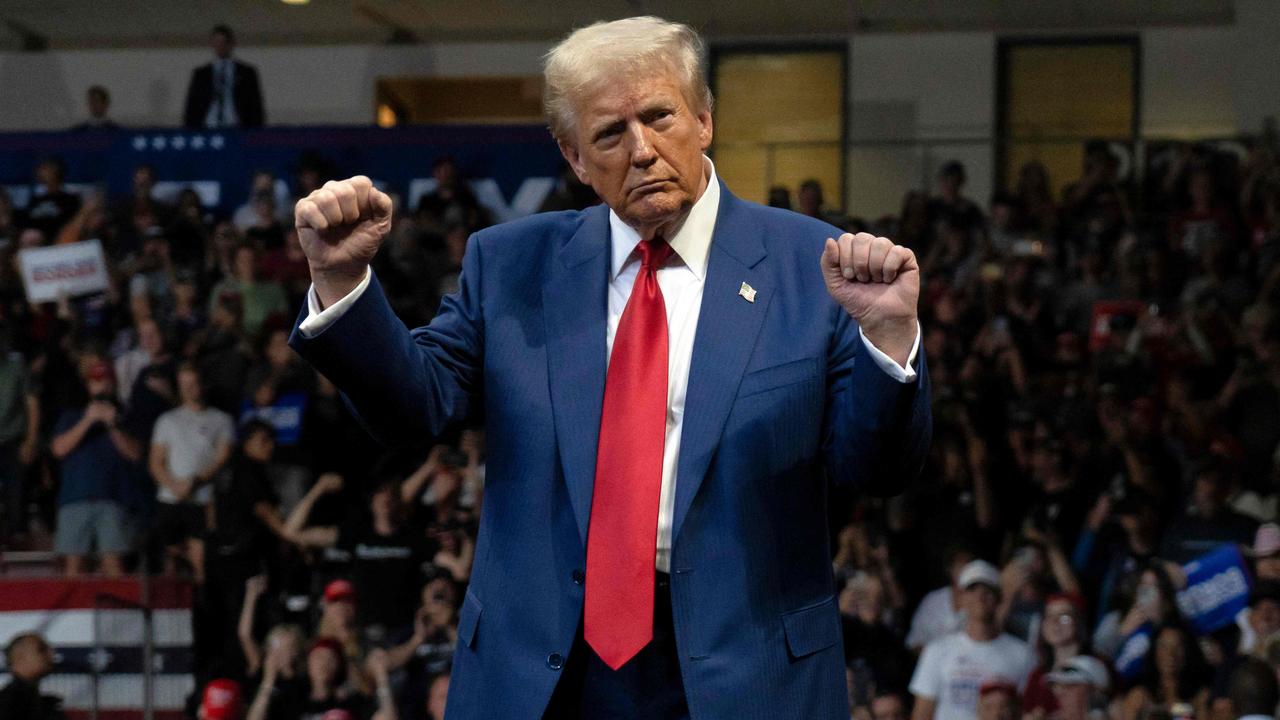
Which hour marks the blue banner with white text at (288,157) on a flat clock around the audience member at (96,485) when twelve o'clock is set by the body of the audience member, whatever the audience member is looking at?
The blue banner with white text is roughly at 7 o'clock from the audience member.

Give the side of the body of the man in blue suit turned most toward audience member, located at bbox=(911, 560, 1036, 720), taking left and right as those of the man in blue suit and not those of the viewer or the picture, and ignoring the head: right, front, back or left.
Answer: back

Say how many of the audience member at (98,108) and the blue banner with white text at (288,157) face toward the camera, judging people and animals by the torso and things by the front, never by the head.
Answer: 2

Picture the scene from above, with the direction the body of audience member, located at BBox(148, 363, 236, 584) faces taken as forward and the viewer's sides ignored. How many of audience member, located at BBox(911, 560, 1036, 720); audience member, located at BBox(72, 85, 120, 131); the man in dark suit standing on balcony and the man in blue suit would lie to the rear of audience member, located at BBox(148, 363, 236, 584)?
2

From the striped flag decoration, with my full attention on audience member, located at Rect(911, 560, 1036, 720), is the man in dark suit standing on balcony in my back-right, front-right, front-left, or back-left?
back-left

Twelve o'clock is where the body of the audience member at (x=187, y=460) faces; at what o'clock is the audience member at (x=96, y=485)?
the audience member at (x=96, y=485) is roughly at 4 o'clock from the audience member at (x=187, y=460).
